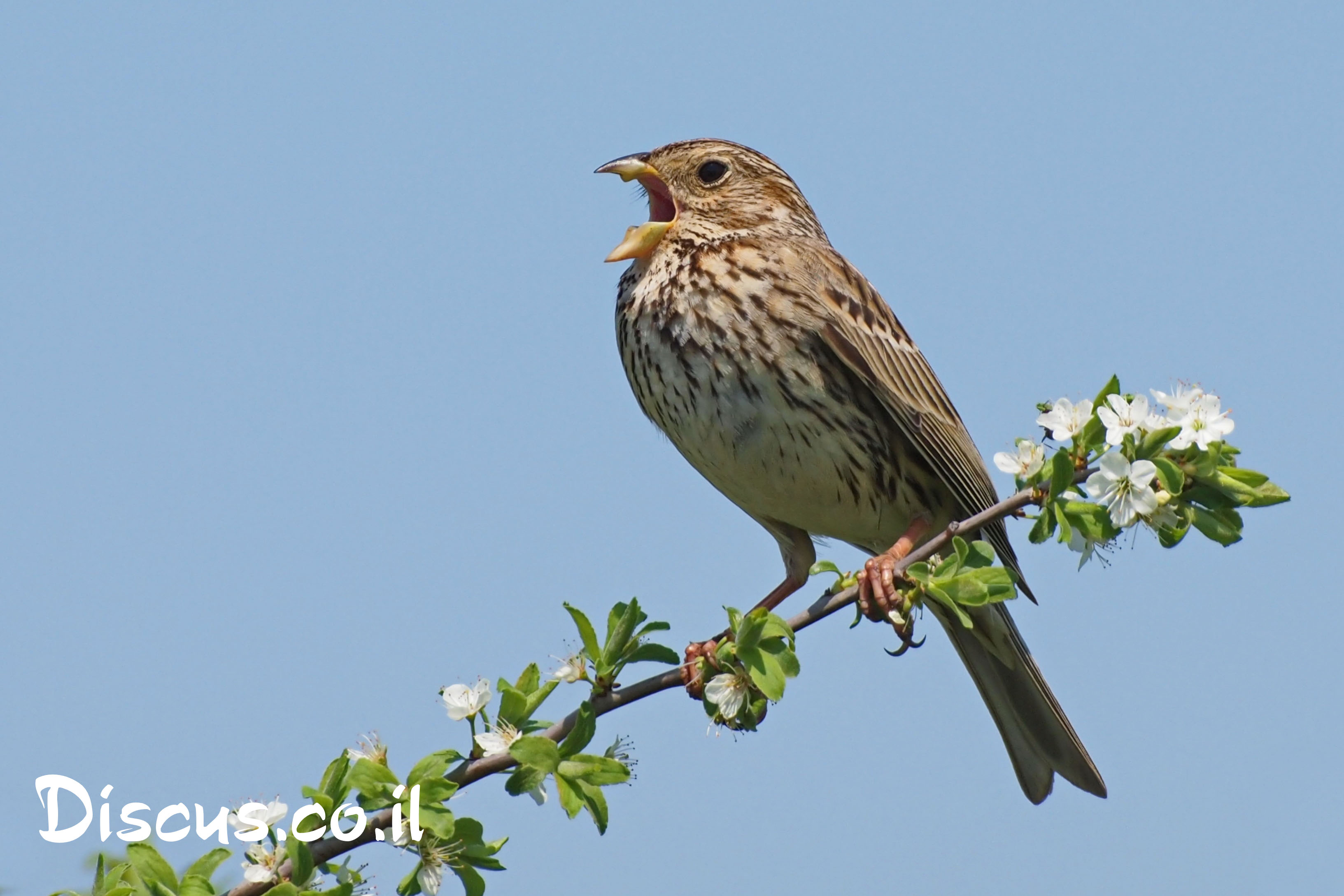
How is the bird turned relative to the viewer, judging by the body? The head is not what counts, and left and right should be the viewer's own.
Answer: facing the viewer and to the left of the viewer
